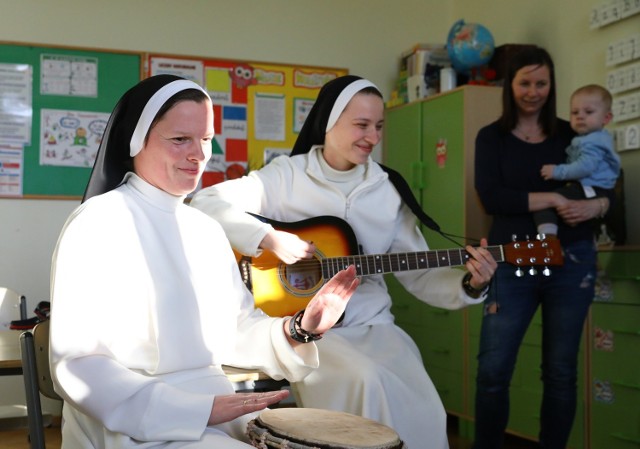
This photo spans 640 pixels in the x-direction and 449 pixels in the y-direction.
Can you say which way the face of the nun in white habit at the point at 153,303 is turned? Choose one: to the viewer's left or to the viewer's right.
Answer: to the viewer's right

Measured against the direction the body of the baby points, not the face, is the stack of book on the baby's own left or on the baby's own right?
on the baby's own right

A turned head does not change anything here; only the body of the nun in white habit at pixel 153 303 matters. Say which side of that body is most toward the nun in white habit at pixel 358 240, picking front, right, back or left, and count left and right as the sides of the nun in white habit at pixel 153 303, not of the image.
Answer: left

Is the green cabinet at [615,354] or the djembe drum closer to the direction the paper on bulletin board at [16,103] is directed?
the djembe drum

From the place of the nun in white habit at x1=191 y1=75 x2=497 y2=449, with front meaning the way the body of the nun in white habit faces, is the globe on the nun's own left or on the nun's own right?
on the nun's own left

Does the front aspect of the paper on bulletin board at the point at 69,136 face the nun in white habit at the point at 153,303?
yes

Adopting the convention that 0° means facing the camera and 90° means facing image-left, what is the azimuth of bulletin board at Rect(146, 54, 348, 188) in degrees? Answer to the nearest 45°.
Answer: approximately 0°

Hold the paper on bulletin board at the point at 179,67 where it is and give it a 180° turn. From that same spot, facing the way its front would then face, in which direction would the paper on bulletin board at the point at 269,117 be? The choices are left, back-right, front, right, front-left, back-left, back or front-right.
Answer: right

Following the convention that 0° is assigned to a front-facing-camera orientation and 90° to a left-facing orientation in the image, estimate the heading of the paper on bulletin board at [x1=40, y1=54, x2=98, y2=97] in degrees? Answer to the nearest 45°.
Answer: approximately 0°

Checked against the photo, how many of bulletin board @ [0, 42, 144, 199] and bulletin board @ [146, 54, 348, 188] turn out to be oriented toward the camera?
2

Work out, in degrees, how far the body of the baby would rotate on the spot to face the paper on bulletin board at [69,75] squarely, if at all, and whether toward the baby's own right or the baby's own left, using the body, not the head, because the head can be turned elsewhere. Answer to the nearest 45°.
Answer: approximately 45° to the baby's own right
